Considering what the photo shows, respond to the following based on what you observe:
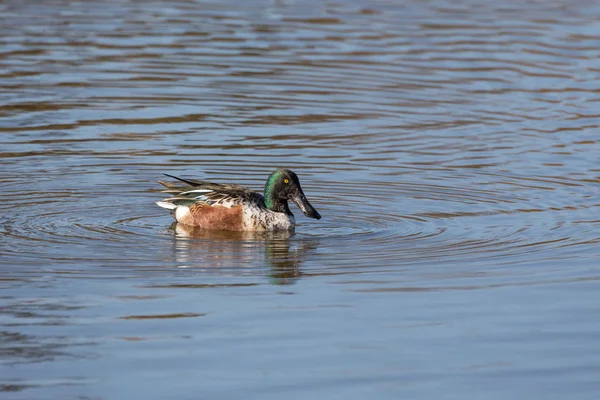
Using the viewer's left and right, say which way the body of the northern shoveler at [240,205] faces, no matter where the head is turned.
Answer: facing to the right of the viewer
